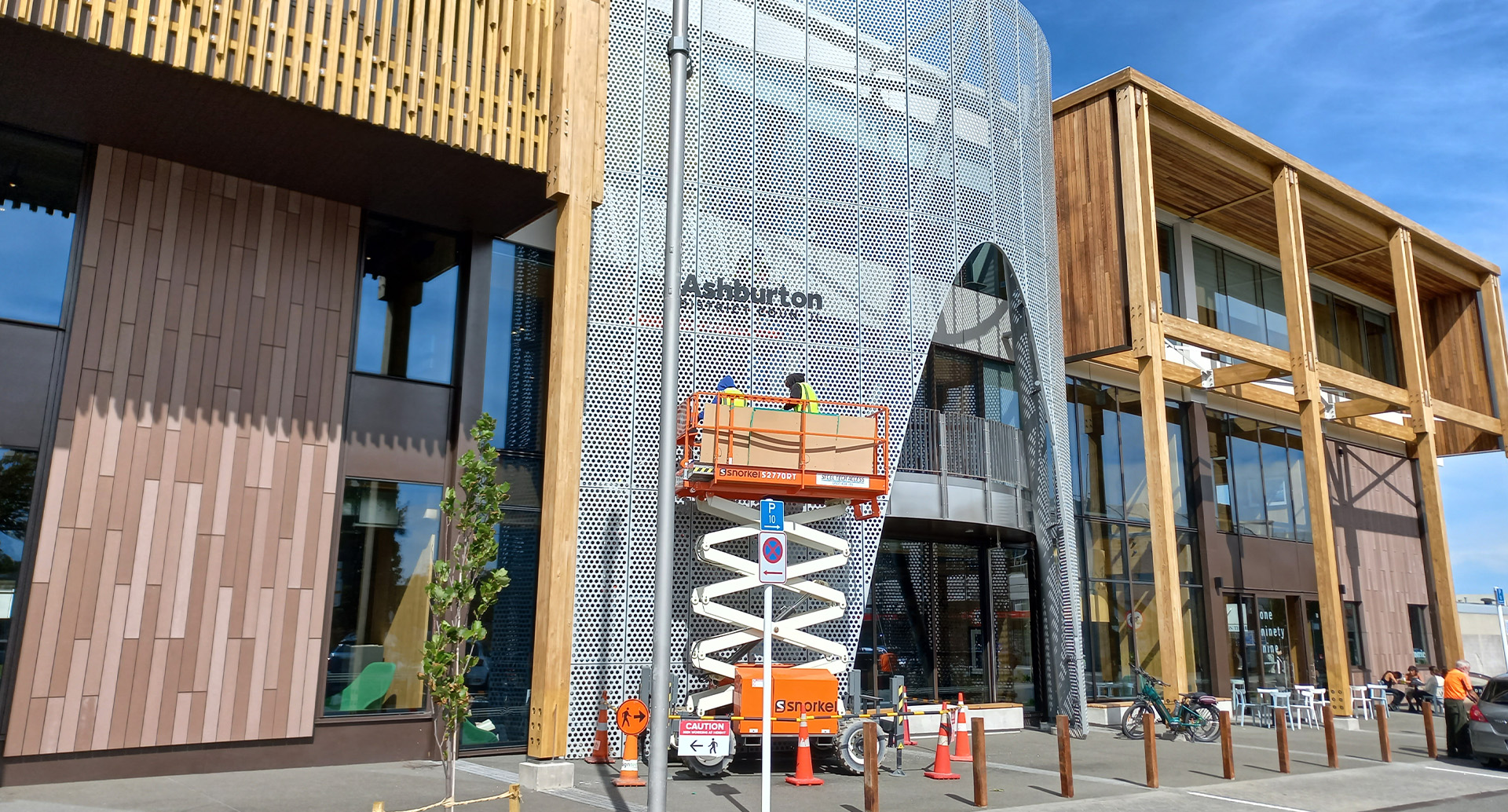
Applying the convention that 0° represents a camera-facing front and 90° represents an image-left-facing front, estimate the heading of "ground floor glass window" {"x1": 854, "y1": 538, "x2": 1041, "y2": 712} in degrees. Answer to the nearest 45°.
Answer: approximately 0°

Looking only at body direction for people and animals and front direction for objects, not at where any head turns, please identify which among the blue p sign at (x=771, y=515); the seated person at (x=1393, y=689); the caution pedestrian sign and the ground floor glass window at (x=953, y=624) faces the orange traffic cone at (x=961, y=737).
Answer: the ground floor glass window

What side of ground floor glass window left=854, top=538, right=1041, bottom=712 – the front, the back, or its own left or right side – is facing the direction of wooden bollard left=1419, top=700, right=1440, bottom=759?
left

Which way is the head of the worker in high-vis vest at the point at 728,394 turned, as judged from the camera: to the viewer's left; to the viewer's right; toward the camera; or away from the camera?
away from the camera

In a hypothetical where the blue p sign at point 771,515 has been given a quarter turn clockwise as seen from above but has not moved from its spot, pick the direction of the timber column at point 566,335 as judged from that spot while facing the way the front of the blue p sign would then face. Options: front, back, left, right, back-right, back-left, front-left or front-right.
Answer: front-right

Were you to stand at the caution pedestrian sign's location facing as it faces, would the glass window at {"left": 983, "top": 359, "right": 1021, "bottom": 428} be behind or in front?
behind

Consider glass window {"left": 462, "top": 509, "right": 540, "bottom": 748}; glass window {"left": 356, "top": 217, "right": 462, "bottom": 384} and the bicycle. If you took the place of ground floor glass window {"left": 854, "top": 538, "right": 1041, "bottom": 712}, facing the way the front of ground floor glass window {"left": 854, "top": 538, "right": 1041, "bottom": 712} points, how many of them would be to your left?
1

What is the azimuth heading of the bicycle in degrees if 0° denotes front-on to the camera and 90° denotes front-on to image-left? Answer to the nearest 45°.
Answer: approximately 90°

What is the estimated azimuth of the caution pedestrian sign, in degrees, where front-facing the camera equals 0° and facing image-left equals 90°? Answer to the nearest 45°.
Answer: approximately 0°

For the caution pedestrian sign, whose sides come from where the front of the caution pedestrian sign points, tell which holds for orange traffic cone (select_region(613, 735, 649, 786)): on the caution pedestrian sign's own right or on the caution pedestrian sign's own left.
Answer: on the caution pedestrian sign's own right

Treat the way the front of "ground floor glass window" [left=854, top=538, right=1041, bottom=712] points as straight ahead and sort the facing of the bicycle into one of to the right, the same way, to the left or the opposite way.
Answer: to the right
